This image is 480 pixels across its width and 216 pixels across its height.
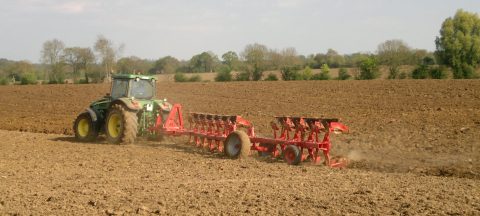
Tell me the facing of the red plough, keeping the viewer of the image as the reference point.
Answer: facing away from the viewer and to the left of the viewer

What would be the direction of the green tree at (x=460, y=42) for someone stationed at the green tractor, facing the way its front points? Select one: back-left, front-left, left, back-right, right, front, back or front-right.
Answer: right

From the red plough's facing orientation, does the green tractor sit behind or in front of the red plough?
in front

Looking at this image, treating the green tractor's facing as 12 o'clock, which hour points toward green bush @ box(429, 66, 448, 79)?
The green bush is roughly at 3 o'clock from the green tractor.

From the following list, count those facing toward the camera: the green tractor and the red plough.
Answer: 0

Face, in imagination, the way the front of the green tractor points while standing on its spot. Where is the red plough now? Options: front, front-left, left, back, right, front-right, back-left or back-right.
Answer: back

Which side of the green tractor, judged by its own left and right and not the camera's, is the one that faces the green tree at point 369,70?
right

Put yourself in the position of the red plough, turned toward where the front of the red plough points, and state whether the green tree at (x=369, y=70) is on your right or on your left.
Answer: on your right

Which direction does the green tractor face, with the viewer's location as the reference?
facing away from the viewer and to the left of the viewer
